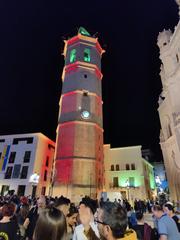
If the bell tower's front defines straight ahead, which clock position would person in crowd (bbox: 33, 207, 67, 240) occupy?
The person in crowd is roughly at 12 o'clock from the bell tower.

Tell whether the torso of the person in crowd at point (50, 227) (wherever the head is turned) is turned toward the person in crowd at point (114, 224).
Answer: no

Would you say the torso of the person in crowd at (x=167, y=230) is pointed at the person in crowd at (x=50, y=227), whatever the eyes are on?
no

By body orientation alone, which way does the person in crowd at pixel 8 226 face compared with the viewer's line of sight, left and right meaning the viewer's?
facing away from the viewer

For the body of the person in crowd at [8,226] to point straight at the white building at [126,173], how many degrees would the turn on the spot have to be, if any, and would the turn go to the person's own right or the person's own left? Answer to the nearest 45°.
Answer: approximately 45° to the person's own right

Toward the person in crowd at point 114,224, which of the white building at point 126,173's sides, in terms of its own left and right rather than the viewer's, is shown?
front

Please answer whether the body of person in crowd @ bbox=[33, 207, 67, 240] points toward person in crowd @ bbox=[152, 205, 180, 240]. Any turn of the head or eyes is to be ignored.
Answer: no

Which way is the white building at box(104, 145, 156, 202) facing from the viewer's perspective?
toward the camera

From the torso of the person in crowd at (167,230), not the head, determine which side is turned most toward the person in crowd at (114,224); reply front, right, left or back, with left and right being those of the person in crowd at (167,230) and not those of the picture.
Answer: left

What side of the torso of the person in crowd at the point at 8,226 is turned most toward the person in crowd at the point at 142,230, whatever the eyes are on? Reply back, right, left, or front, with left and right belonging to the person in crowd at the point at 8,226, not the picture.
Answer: right

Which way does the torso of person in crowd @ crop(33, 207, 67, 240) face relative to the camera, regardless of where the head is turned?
away from the camera

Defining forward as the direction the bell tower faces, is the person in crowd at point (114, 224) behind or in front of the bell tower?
in front

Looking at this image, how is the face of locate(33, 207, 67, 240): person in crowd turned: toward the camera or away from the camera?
away from the camera

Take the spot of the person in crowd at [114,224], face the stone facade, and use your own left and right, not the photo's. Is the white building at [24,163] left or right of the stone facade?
left

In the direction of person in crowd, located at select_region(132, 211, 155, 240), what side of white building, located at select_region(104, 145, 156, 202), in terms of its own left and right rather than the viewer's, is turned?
front
